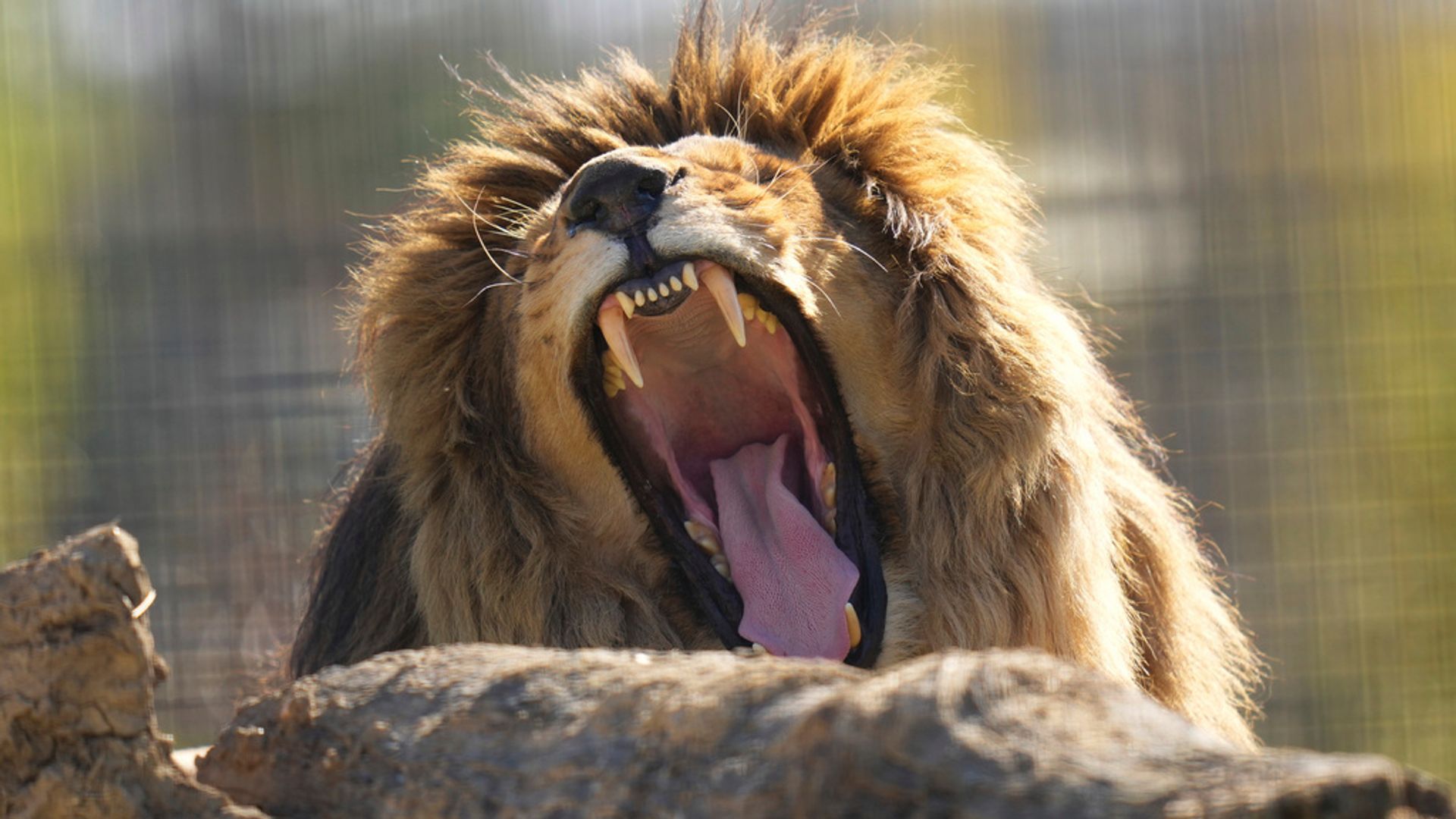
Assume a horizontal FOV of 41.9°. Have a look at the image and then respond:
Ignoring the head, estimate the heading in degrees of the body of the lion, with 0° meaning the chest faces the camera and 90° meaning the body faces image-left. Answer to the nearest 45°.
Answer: approximately 0°

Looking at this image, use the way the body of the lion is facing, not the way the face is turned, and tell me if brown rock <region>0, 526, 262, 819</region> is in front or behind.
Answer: in front
